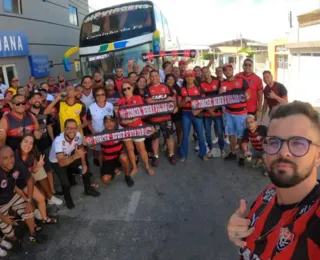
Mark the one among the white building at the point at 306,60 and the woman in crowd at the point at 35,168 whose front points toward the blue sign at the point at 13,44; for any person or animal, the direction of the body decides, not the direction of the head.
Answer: the white building

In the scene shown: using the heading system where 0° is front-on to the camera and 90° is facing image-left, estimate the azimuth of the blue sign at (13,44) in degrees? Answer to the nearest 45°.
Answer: approximately 315°

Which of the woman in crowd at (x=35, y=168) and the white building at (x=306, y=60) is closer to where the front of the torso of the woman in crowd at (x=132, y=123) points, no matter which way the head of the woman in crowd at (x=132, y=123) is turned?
the woman in crowd

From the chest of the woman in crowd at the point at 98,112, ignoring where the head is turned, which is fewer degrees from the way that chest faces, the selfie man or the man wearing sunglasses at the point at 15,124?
the selfie man

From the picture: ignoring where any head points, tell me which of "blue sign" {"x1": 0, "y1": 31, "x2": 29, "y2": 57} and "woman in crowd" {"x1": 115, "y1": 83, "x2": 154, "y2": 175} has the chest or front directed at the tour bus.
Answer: the blue sign

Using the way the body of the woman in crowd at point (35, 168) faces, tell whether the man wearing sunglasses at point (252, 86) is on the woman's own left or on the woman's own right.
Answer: on the woman's own left

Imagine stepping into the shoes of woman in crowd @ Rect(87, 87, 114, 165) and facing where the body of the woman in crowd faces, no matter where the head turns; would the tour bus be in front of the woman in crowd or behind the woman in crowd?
behind

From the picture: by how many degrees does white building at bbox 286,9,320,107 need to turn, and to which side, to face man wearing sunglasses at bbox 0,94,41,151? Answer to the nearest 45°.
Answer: approximately 45° to its left

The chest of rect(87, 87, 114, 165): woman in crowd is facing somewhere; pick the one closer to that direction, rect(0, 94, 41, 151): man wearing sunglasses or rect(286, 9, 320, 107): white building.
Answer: the man wearing sunglasses

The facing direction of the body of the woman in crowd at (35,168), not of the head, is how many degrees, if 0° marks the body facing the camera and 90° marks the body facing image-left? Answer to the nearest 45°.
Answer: approximately 315°

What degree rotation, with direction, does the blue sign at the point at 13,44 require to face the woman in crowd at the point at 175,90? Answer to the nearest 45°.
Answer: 0° — it already faces them

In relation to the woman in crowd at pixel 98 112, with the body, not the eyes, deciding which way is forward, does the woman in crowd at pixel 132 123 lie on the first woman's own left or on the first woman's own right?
on the first woman's own left
